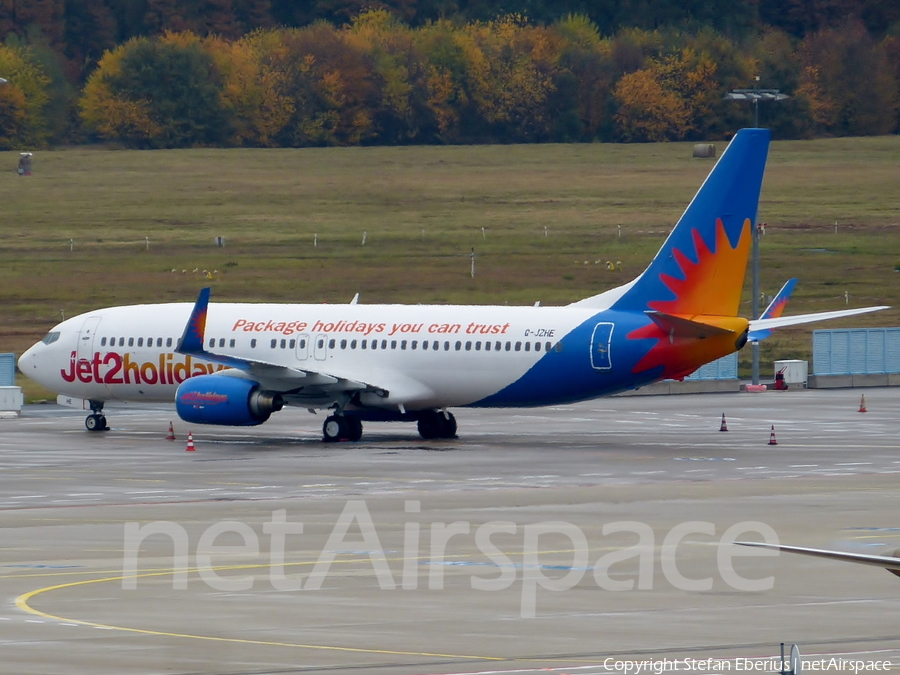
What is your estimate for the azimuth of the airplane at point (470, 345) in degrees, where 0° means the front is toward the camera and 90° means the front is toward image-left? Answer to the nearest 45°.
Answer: approximately 135°
